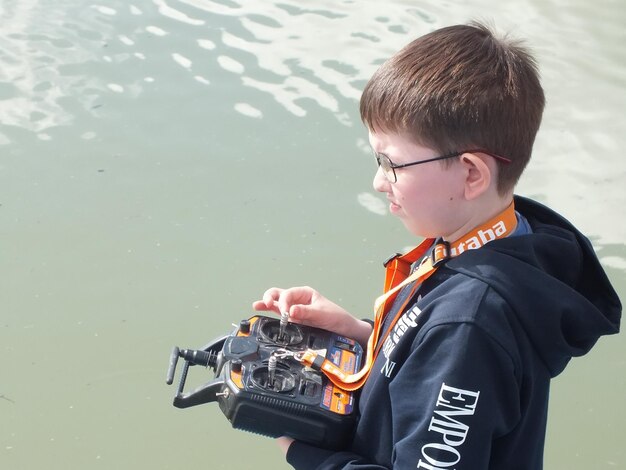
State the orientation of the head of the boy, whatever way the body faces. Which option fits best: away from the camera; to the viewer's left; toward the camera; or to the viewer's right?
to the viewer's left

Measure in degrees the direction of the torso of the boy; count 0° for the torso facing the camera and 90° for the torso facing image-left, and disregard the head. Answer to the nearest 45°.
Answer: approximately 90°
